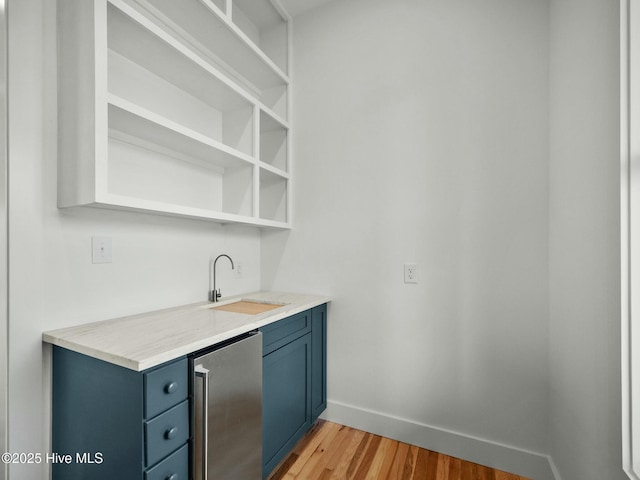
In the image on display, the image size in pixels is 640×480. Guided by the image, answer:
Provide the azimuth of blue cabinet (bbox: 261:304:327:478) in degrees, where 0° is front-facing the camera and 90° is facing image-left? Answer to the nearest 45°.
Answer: approximately 315°

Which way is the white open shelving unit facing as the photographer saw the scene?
facing the viewer and to the right of the viewer

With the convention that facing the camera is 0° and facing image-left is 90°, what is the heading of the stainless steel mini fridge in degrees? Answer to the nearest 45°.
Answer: approximately 315°

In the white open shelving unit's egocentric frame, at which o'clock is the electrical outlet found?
The electrical outlet is roughly at 11 o'clock from the white open shelving unit.

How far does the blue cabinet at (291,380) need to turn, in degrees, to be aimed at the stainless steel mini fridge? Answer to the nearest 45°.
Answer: approximately 90° to its right

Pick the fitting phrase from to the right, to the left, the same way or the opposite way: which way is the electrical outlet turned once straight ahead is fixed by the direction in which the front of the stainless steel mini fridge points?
to the right

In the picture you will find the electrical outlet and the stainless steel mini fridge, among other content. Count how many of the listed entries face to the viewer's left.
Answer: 0

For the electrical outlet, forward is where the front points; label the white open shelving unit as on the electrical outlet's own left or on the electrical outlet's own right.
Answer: on the electrical outlet's own right

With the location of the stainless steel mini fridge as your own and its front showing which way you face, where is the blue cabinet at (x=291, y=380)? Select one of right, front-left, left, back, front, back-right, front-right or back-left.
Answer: left

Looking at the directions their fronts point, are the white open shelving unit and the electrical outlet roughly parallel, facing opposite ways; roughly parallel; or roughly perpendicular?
roughly perpendicular
